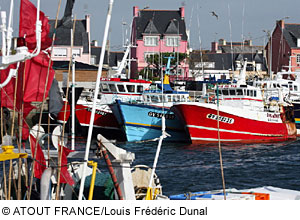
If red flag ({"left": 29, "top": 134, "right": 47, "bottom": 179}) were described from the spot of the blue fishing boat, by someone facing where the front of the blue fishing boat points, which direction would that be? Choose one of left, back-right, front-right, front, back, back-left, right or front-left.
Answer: front-left

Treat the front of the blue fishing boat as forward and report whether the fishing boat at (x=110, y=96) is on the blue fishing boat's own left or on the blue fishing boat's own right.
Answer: on the blue fishing boat's own right

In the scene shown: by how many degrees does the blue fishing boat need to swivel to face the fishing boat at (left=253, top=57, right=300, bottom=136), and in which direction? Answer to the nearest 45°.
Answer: approximately 180°

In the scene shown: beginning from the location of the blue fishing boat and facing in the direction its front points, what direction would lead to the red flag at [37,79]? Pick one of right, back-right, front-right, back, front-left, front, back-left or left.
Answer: front-left

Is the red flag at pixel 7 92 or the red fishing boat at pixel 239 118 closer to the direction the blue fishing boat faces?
the red flag

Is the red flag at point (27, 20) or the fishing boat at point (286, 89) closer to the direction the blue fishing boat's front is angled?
the red flag

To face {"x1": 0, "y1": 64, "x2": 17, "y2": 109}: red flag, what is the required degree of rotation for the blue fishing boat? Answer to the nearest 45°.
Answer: approximately 45° to its left

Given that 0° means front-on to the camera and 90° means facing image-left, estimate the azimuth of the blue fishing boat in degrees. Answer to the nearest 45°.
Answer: approximately 45°

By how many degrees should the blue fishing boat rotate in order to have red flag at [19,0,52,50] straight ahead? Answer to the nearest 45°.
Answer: approximately 45° to its left
